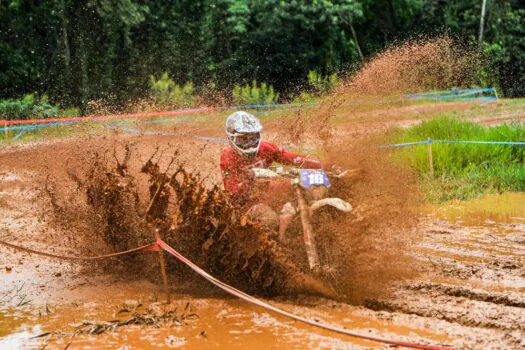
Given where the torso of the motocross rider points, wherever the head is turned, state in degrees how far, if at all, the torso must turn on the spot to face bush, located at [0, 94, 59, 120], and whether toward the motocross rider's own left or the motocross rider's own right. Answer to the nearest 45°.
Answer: approximately 180°

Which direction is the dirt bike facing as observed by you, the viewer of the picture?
facing the viewer and to the right of the viewer

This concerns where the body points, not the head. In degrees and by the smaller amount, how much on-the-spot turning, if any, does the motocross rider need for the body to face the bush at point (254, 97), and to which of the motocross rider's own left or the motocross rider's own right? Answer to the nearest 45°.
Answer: approximately 135° to the motocross rider's own left

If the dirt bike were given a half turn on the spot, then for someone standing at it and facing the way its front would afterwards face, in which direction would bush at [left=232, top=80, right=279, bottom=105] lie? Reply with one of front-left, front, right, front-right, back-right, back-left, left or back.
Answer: front-right

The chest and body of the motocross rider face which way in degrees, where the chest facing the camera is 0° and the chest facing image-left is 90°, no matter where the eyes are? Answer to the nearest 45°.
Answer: approximately 315°
